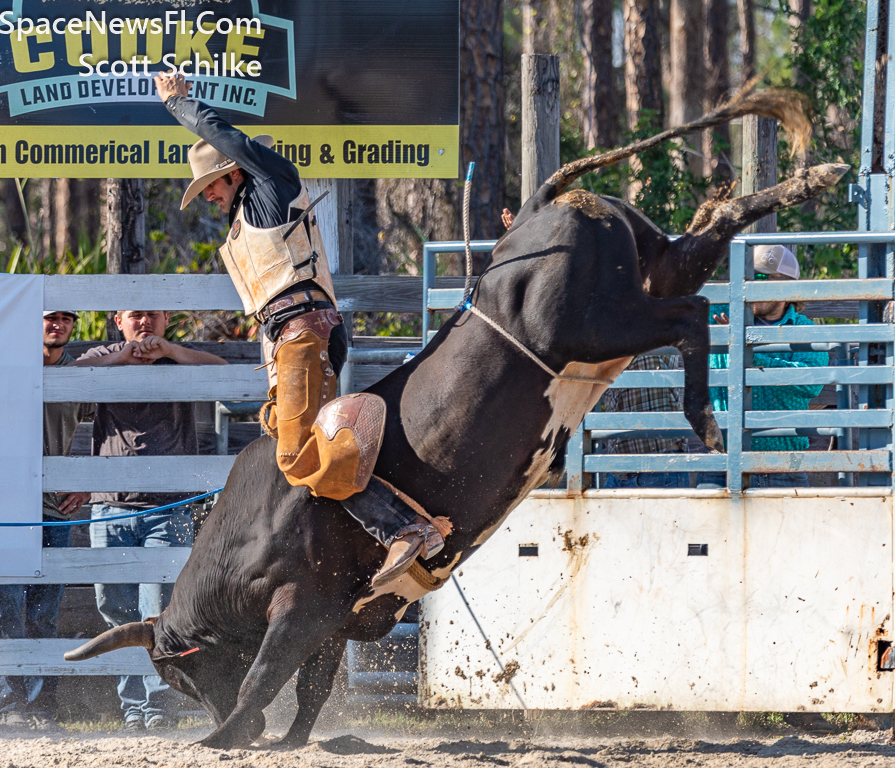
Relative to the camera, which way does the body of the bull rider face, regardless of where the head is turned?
to the viewer's left

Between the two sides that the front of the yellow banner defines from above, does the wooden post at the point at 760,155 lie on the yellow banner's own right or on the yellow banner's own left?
on the yellow banner's own left

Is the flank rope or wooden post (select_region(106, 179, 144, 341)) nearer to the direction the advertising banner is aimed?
the flank rope

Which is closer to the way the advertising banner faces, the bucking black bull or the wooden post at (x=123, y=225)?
the bucking black bull

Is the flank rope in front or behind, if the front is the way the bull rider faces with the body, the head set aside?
behind

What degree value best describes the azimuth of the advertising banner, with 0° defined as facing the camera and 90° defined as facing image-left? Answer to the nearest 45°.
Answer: approximately 0°

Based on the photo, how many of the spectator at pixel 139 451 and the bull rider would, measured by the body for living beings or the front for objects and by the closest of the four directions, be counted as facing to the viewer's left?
1

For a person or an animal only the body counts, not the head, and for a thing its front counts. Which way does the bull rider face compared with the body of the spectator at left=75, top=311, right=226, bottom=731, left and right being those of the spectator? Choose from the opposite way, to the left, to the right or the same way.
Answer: to the right
